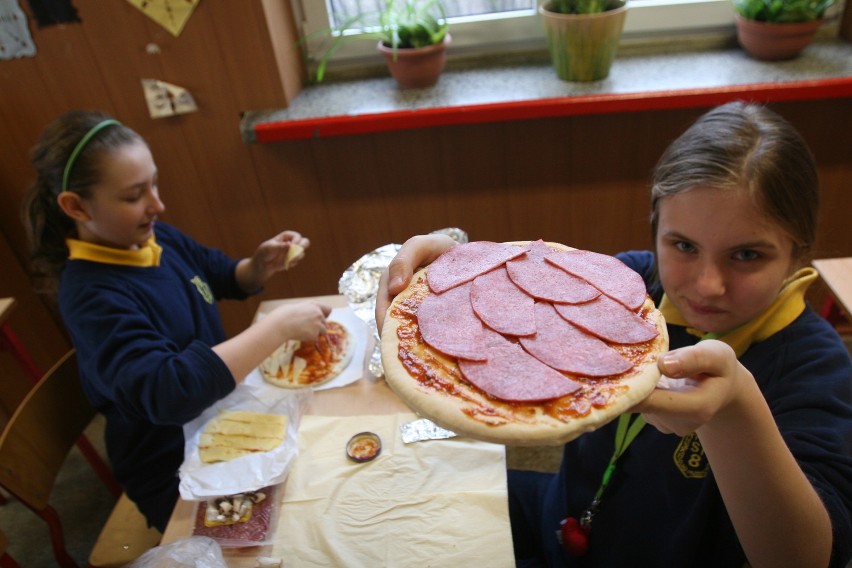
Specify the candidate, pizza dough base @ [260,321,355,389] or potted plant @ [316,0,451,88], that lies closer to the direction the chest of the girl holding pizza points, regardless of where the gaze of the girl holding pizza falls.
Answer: the pizza dough base

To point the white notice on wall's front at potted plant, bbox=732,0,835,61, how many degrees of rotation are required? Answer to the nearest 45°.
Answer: approximately 45° to its left

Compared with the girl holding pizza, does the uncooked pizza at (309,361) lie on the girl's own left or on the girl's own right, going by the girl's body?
on the girl's own right

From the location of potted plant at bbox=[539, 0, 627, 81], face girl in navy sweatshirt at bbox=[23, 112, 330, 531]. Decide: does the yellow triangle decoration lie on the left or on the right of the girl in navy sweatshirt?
right

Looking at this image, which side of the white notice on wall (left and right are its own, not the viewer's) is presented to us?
front

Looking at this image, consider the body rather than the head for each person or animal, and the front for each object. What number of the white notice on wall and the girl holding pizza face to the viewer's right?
0

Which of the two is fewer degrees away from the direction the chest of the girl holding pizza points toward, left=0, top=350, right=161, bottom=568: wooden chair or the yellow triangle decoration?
the wooden chair

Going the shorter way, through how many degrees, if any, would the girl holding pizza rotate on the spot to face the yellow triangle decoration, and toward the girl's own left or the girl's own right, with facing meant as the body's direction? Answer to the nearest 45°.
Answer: approximately 90° to the girl's own right

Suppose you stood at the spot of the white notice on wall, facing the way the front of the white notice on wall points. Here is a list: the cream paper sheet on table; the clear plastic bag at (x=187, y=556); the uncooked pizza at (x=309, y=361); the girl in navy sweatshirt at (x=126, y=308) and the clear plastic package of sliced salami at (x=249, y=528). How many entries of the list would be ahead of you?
5

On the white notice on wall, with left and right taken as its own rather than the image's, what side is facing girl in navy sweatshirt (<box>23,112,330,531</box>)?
front

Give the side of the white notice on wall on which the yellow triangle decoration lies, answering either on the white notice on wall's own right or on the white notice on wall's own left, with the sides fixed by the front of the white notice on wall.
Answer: on the white notice on wall's own left

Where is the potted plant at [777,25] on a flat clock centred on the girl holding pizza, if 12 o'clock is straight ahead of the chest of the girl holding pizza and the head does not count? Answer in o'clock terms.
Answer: The potted plant is roughly at 5 o'clock from the girl holding pizza.

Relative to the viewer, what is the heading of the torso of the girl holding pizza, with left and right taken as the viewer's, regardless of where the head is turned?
facing the viewer and to the left of the viewer
